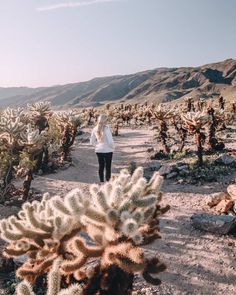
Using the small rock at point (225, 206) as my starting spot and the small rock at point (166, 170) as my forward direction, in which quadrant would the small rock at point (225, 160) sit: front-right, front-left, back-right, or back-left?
front-right

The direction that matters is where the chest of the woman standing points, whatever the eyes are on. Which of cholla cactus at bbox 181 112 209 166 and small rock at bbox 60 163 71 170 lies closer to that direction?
the small rock

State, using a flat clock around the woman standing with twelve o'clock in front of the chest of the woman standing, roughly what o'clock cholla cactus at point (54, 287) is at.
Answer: The cholla cactus is roughly at 6 o'clock from the woman standing.

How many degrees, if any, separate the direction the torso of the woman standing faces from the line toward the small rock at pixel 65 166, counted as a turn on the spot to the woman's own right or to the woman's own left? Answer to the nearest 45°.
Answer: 0° — they already face it

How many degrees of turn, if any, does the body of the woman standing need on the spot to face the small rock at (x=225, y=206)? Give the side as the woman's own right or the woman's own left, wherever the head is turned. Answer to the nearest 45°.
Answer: approximately 135° to the woman's own right

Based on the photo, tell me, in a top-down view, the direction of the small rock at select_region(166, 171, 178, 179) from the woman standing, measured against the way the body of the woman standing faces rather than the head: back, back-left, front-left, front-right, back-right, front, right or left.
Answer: front-right

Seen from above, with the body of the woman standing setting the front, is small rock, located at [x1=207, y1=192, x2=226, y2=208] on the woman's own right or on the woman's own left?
on the woman's own right

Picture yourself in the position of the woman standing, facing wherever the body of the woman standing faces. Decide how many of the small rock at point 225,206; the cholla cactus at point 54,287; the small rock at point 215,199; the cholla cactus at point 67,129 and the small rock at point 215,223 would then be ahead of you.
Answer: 1

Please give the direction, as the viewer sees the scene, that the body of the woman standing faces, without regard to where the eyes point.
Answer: away from the camera

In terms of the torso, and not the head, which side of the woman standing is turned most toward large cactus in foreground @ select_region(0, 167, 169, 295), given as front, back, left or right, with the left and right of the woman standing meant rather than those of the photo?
back
